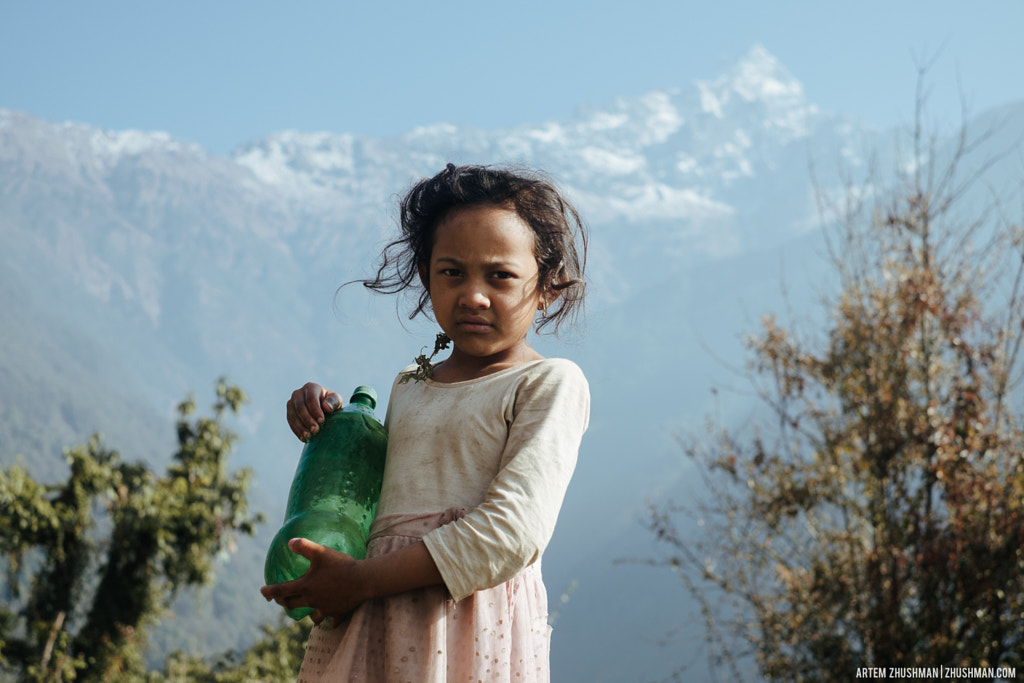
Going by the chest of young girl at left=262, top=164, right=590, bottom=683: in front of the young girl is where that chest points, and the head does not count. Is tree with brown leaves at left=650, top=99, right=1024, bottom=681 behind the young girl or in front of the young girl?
behind

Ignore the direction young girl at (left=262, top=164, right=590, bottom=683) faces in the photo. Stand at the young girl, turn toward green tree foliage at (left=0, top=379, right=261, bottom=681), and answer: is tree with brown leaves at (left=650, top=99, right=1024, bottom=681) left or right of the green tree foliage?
right

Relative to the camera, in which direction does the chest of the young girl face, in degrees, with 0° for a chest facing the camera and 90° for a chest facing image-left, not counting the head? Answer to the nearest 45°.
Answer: approximately 45°

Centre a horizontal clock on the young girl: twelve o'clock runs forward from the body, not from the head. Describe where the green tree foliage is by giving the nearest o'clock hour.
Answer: The green tree foliage is roughly at 4 o'clock from the young girl.
